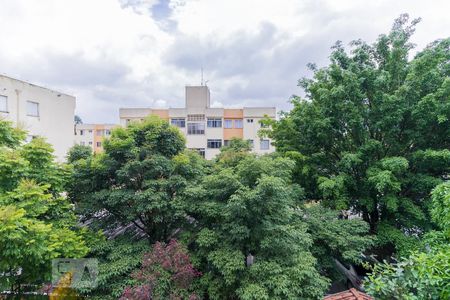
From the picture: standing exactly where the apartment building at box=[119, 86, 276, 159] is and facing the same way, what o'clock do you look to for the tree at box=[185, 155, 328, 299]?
The tree is roughly at 12 o'clock from the apartment building.

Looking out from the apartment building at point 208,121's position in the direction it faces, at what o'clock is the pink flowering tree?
The pink flowering tree is roughly at 12 o'clock from the apartment building.

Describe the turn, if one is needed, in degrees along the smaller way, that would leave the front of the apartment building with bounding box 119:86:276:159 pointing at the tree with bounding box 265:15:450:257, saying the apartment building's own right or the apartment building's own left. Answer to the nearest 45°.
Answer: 0° — it already faces it

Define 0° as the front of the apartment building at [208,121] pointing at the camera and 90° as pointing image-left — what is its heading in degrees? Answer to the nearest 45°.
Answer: approximately 0°

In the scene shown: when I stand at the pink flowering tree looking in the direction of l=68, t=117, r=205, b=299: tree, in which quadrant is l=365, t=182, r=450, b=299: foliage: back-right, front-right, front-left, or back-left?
back-right

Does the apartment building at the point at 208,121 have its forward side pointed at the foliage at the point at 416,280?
yes

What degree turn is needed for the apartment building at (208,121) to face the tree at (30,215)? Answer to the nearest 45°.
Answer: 0° — it already faces it

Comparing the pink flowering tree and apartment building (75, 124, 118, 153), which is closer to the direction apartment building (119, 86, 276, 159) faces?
the pink flowering tree

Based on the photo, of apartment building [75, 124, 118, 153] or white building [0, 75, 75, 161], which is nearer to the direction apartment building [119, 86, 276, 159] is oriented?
the white building
